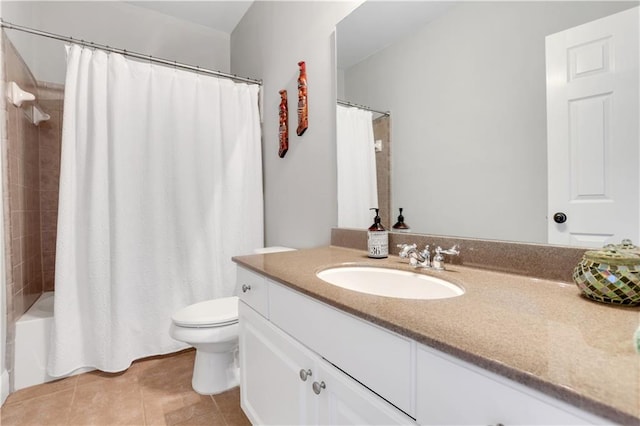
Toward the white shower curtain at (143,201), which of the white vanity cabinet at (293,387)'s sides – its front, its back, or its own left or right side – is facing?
right

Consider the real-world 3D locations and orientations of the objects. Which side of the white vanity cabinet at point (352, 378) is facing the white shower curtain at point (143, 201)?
right

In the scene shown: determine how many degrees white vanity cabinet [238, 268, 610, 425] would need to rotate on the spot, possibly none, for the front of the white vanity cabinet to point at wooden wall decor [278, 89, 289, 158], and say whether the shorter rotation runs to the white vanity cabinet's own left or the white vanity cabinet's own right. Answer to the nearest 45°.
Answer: approximately 90° to the white vanity cabinet's own right

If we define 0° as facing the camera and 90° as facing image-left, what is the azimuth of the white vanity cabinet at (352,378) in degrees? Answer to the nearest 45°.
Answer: approximately 45°

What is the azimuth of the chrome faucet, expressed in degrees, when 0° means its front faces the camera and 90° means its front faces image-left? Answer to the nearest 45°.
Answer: approximately 45°

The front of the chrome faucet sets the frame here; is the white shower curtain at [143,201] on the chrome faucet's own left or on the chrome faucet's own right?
on the chrome faucet's own right
